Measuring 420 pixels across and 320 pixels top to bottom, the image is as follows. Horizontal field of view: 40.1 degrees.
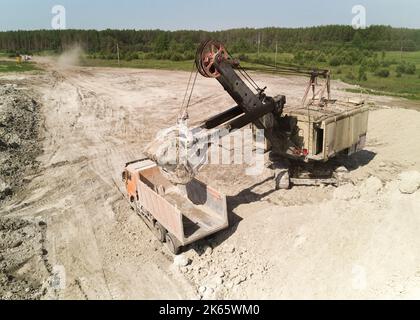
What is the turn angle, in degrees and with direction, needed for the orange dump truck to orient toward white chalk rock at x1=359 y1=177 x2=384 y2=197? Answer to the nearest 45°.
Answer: approximately 135° to its right

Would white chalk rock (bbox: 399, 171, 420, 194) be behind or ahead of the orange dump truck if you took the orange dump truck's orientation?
behind

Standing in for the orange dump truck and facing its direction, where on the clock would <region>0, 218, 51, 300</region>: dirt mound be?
The dirt mound is roughly at 10 o'clock from the orange dump truck.

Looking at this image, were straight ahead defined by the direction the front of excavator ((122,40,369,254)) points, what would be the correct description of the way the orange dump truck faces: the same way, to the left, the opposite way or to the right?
to the right

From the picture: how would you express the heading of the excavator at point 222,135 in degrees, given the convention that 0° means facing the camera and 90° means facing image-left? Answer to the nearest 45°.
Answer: approximately 45°

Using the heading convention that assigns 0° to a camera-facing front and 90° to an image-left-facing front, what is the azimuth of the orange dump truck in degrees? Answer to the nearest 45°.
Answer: approximately 135°

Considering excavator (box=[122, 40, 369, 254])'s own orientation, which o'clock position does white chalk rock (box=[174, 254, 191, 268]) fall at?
The white chalk rock is roughly at 11 o'clock from the excavator.

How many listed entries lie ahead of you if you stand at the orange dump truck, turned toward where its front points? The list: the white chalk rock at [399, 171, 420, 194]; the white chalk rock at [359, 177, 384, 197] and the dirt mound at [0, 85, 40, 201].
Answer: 1
